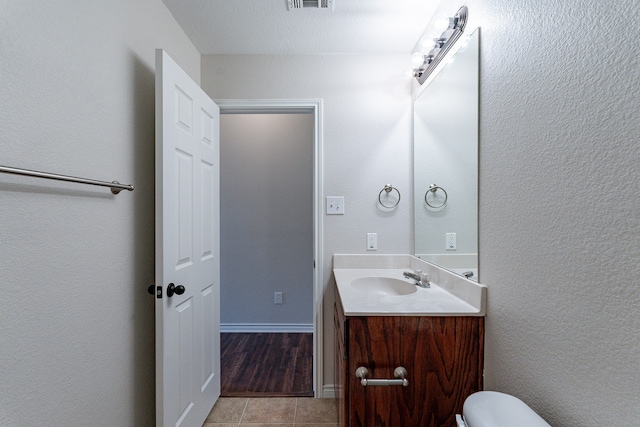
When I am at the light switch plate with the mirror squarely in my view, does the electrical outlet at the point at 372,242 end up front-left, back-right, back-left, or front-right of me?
front-left

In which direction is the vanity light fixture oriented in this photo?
to the viewer's left

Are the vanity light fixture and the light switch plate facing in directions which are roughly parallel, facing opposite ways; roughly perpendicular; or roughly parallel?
roughly perpendicular

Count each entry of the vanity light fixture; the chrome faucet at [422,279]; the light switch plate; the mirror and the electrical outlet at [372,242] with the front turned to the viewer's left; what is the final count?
3

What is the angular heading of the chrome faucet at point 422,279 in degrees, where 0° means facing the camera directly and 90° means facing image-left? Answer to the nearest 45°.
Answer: approximately 90°

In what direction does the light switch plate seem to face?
toward the camera

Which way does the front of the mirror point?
to the viewer's left

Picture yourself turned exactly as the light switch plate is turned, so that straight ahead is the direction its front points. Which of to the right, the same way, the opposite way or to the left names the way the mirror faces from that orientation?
to the right

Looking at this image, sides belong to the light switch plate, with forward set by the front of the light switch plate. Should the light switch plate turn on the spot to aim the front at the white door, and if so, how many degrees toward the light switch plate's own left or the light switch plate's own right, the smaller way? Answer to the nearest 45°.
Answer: approximately 45° to the light switch plate's own right

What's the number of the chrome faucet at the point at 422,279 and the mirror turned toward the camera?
0

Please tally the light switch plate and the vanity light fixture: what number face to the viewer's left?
1

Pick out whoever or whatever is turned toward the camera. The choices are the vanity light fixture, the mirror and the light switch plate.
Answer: the light switch plate
